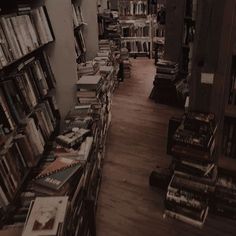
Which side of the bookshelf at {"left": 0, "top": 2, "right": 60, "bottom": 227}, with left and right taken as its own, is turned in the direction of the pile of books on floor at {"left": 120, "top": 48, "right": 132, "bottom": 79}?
left

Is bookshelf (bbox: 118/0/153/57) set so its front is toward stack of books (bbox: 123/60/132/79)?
yes

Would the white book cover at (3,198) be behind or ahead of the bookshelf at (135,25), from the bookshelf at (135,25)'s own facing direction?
ahead

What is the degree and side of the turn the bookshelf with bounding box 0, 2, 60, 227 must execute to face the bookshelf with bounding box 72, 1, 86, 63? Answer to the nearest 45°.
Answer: approximately 90° to its left

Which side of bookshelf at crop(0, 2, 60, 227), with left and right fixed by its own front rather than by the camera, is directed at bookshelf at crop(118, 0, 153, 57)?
left

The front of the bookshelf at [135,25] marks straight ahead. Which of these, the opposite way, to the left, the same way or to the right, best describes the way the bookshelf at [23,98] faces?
to the left

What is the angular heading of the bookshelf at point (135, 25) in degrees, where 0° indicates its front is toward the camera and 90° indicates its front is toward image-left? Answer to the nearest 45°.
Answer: approximately 0°

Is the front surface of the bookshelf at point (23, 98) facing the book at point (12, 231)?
no

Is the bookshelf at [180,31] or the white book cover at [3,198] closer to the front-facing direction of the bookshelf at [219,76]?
the white book cover

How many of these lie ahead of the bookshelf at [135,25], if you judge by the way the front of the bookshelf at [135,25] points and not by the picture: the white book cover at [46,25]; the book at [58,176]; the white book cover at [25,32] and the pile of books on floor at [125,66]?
4

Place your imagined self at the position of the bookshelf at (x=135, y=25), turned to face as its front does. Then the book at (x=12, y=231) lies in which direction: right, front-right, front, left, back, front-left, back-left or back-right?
front
